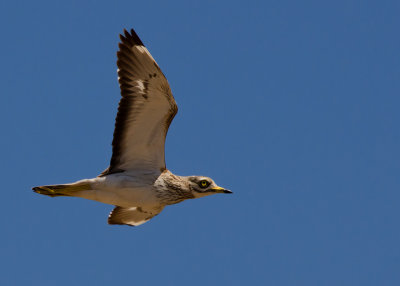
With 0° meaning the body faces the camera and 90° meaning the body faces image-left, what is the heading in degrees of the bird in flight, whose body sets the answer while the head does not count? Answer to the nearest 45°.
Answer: approximately 270°
